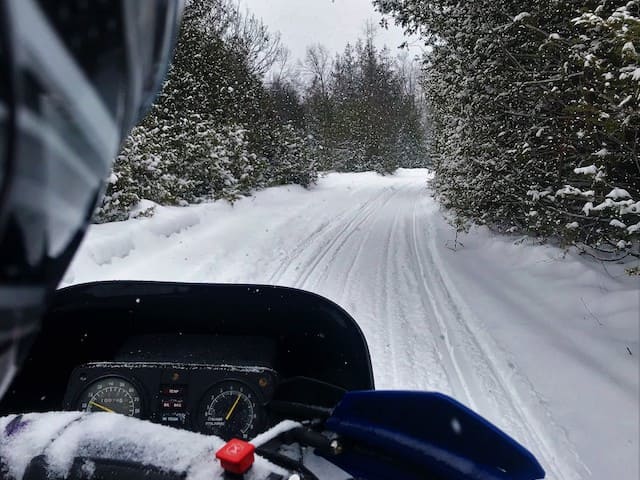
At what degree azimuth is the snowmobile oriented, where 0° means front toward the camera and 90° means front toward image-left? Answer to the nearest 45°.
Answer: approximately 180°
